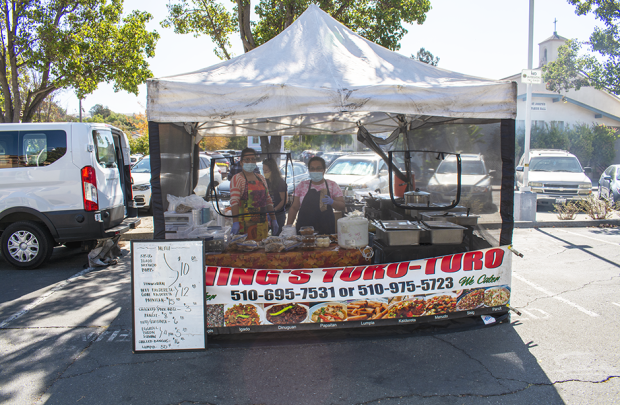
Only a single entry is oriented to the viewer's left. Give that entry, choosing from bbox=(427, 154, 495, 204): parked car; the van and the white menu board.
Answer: the van

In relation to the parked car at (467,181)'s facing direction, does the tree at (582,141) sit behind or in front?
behind

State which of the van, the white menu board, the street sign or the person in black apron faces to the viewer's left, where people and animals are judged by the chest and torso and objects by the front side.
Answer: the van

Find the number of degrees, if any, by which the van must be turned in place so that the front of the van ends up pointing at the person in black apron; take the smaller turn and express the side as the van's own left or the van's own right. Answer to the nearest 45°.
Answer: approximately 135° to the van's own left

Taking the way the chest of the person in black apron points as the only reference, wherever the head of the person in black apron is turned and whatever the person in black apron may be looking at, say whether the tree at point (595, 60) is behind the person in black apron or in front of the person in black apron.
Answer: behind

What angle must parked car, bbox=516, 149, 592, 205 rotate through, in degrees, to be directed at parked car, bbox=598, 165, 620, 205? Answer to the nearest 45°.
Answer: approximately 135° to its left

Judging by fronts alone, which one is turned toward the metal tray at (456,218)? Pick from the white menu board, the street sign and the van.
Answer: the street sign

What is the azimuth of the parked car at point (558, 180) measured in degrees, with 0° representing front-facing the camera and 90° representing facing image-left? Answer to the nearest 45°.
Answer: approximately 0°

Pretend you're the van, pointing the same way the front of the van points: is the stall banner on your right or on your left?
on your left

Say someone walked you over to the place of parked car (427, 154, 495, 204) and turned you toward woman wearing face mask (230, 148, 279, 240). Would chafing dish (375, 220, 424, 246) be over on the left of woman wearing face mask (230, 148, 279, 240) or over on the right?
left
